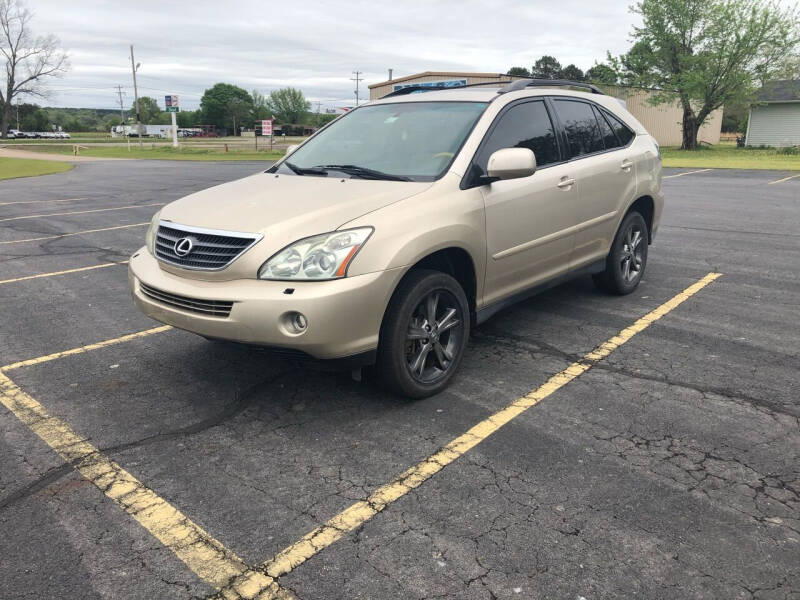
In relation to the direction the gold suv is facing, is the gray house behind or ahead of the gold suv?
behind

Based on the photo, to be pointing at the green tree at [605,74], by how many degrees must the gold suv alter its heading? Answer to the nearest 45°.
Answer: approximately 135° to its right

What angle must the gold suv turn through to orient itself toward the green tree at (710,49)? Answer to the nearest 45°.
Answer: approximately 180°

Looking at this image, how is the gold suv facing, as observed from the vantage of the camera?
facing the viewer and to the left of the viewer
